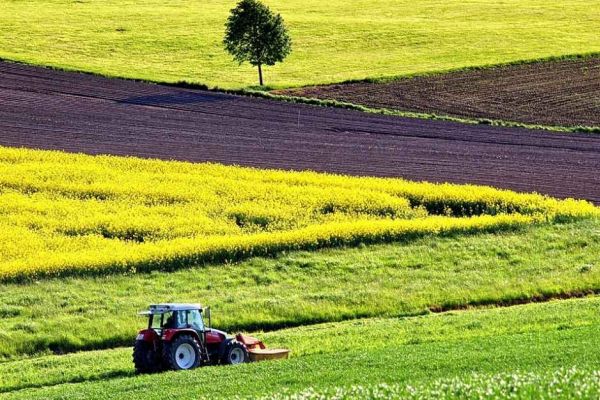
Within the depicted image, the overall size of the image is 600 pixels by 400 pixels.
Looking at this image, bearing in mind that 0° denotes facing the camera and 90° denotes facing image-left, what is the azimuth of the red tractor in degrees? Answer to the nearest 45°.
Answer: approximately 225°
